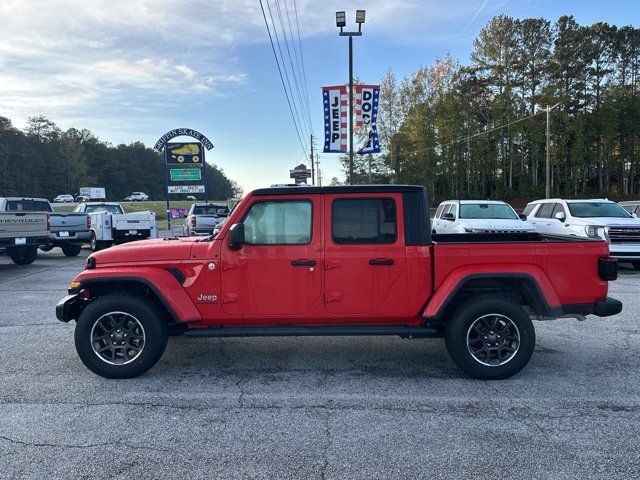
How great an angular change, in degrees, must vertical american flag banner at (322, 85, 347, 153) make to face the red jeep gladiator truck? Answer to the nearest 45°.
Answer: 0° — it already faces it

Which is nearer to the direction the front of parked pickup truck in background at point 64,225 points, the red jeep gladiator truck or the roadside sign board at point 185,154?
the roadside sign board

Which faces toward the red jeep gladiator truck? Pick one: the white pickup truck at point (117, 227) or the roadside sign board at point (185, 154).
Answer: the roadside sign board

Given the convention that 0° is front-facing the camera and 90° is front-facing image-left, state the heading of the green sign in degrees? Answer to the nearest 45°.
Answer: approximately 0°

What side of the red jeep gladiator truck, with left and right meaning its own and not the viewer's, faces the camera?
left
